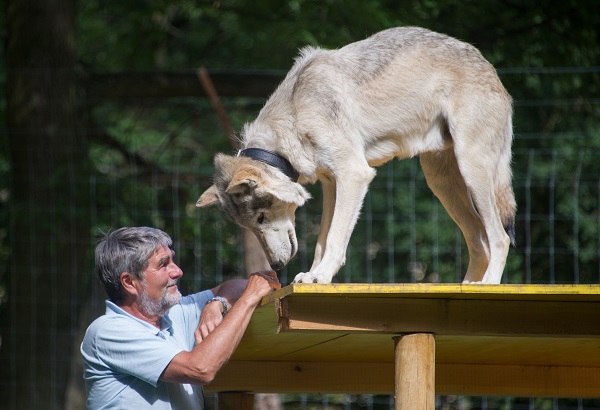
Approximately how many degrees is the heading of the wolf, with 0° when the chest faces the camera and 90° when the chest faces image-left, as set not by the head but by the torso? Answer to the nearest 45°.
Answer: approximately 90°

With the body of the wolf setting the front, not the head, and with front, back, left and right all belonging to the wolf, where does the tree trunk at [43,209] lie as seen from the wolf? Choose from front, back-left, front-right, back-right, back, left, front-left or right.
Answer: front-right

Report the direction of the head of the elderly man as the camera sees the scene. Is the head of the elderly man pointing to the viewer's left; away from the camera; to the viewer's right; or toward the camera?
to the viewer's right

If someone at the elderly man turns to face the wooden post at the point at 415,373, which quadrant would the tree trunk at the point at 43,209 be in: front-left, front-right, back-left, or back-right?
back-left

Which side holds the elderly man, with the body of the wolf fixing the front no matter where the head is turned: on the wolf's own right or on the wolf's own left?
on the wolf's own left
